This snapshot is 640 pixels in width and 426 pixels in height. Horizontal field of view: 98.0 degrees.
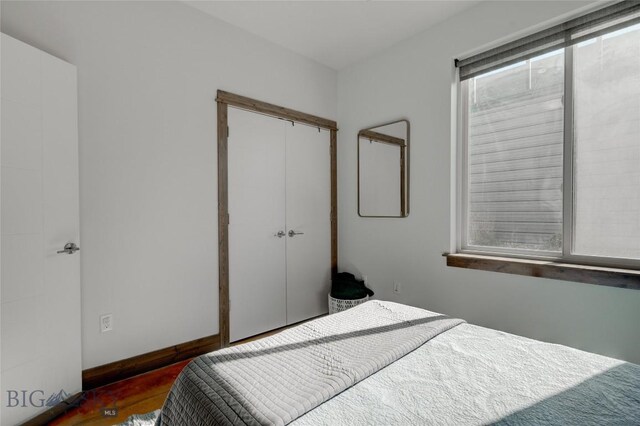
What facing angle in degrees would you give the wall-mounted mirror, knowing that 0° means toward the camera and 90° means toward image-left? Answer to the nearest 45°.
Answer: approximately 45°

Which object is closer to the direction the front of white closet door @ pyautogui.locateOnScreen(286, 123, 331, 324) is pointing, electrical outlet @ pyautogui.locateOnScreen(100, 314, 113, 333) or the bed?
the bed

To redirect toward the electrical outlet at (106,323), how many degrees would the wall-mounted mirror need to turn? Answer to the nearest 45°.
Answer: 0° — it already faces it

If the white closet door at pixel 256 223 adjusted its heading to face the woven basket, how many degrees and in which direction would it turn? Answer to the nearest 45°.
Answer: approximately 45° to its left

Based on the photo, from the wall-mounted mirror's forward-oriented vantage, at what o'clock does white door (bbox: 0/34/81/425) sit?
The white door is roughly at 12 o'clock from the wall-mounted mirror.

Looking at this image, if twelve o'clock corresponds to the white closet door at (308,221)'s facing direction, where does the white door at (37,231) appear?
The white door is roughly at 3 o'clock from the white closet door.

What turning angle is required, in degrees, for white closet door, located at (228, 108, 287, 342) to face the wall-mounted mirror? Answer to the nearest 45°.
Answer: approximately 45° to its left

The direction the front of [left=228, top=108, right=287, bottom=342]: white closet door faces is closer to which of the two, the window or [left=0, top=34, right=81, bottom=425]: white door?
the window

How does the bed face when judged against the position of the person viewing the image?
facing away from the viewer and to the left of the viewer

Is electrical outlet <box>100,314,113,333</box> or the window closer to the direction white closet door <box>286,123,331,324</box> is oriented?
the window

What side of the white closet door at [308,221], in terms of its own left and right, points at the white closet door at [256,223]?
right
